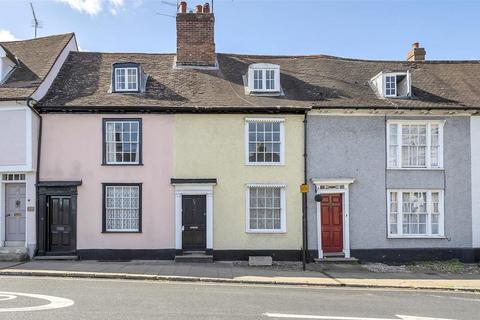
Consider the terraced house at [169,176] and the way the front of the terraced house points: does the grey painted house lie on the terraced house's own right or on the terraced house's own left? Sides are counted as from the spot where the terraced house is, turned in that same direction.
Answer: on the terraced house's own left

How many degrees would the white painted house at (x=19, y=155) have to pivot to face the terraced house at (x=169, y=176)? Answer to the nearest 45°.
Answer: approximately 90° to its left

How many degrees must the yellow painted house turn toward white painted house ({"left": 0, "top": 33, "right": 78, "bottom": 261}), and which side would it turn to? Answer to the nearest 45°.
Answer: approximately 90° to its right

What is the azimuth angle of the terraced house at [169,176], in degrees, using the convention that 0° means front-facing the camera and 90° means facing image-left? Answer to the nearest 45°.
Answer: approximately 0°

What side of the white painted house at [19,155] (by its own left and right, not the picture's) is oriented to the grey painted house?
left

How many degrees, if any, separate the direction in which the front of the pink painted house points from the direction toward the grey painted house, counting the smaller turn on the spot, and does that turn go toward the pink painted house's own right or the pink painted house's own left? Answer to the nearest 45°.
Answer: approximately 90° to the pink painted house's own left

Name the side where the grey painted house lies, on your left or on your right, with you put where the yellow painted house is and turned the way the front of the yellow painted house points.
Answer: on your left
